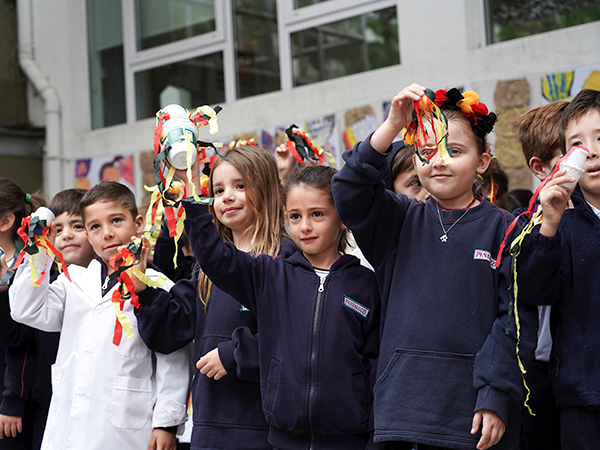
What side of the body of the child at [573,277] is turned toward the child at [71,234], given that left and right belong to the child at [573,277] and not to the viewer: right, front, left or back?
right

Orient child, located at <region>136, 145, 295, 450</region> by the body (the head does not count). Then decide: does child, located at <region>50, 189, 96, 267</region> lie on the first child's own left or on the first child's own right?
on the first child's own right

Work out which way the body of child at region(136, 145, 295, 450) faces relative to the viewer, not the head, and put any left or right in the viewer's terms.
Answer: facing the viewer and to the left of the viewer

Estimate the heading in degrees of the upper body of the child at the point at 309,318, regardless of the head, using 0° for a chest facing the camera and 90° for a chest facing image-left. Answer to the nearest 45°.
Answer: approximately 0°

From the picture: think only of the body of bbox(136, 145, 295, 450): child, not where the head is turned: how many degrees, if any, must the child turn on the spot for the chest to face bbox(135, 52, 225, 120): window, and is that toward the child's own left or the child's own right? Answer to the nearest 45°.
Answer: approximately 135° to the child's own right
